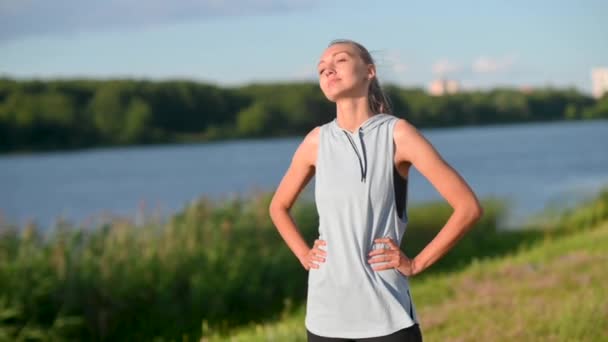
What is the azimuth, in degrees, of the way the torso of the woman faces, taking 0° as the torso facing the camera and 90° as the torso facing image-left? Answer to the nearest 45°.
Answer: approximately 45°

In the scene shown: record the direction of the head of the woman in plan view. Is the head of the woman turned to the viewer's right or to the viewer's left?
to the viewer's left
